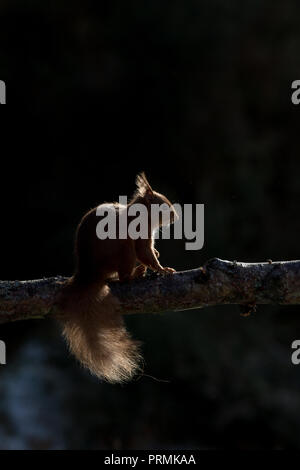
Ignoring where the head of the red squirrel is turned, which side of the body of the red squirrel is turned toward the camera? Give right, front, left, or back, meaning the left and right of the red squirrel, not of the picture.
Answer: right
